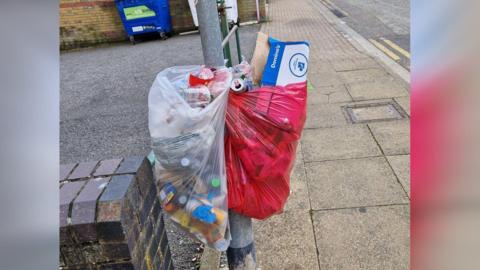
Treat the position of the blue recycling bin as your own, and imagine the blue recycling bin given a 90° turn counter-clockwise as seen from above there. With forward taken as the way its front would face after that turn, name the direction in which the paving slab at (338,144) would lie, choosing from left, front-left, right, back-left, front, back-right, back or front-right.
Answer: right

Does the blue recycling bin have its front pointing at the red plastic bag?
yes

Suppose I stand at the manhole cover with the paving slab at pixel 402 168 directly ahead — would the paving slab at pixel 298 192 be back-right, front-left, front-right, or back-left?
front-right

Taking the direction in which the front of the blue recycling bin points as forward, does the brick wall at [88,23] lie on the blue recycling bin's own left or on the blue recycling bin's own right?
on the blue recycling bin's own right

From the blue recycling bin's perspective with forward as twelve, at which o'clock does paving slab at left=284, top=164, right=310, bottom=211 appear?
The paving slab is roughly at 12 o'clock from the blue recycling bin.

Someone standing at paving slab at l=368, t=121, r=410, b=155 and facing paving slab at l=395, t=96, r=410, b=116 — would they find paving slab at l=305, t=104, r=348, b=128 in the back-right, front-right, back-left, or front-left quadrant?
front-left

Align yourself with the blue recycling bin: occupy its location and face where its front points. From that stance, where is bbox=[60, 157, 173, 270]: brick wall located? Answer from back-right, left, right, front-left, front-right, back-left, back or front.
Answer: front

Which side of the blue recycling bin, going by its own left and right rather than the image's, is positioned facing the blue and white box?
front

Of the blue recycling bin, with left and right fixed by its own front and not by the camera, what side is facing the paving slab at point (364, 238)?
front

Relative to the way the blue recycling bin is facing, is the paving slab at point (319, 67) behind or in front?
in front

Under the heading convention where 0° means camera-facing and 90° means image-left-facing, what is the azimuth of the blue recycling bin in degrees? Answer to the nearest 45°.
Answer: approximately 0°

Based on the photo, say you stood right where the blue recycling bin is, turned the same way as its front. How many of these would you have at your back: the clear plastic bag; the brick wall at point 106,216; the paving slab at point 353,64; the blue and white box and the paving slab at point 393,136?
0

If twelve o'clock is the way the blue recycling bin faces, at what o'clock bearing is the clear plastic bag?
The clear plastic bag is roughly at 12 o'clock from the blue recycling bin.

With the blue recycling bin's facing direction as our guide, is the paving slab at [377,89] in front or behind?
in front
